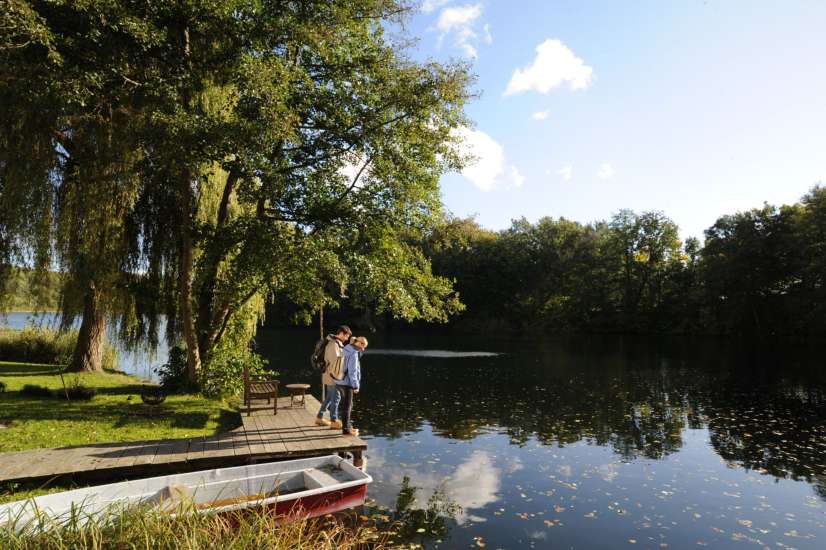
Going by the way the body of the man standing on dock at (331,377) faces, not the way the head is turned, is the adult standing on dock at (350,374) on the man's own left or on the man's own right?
on the man's own right

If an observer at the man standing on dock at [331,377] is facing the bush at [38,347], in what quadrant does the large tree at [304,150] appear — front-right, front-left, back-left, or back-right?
front-right

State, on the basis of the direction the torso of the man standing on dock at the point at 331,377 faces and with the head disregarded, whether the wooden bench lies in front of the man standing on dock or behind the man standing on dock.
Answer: behind

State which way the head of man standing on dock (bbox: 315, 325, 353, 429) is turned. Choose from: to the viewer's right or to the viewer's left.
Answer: to the viewer's right

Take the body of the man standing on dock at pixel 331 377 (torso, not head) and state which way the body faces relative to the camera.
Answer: to the viewer's right

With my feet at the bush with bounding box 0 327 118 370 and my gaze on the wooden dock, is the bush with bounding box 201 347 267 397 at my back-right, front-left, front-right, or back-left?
front-left

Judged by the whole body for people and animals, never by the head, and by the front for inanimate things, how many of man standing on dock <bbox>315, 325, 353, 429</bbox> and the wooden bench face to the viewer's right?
2

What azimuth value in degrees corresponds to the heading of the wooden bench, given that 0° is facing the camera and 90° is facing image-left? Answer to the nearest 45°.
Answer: approximately 270°
